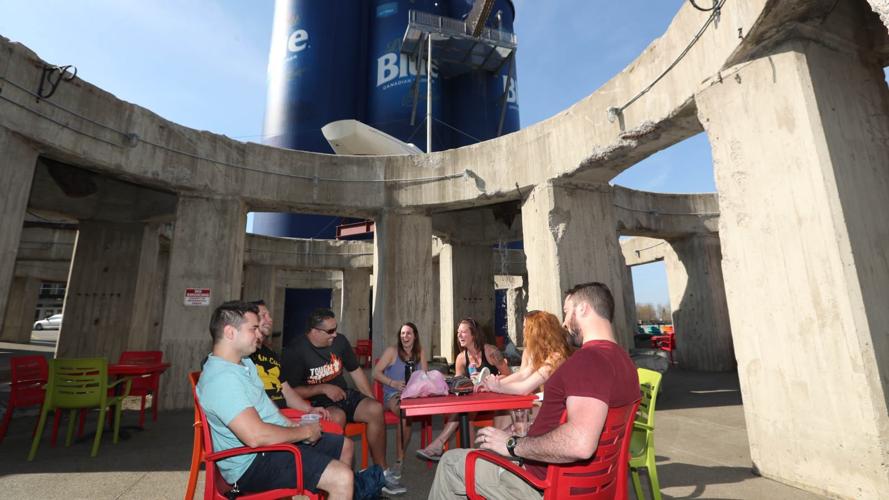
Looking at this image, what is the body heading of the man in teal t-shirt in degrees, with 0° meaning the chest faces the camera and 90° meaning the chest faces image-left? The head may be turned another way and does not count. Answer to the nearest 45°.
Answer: approximately 270°

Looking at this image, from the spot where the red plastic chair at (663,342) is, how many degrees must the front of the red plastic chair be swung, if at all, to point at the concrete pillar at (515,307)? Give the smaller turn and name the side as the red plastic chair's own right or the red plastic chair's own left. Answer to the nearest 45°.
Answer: approximately 45° to the red plastic chair's own right

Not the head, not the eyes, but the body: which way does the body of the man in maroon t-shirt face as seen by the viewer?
to the viewer's left

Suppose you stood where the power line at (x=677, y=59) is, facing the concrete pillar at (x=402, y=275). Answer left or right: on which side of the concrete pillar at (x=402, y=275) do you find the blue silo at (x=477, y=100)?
right

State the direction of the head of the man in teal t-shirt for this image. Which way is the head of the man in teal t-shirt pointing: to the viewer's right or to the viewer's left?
to the viewer's right

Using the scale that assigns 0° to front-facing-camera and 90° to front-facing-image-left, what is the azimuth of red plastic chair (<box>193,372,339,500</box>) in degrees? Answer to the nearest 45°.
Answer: approximately 270°

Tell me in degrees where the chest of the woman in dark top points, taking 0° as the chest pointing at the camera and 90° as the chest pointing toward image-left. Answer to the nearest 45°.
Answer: approximately 45°
